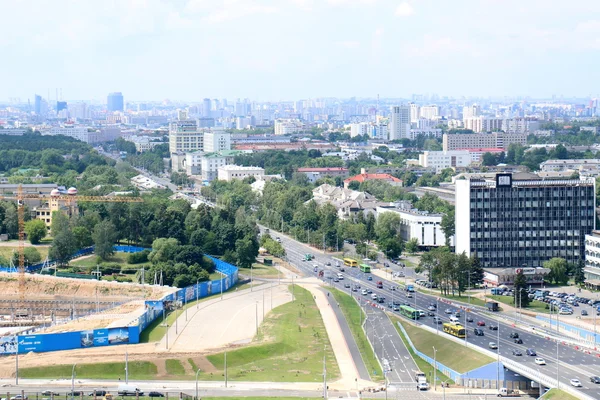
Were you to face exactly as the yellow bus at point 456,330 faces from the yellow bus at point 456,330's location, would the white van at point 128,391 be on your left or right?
on your right

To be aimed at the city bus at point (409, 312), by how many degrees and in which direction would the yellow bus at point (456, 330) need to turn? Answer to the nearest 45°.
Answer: approximately 180°

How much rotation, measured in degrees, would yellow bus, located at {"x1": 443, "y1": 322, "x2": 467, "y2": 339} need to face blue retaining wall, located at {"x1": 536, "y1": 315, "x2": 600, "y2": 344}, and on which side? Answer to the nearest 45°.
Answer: approximately 45° to its left

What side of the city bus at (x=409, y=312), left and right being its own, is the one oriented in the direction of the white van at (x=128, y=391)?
right

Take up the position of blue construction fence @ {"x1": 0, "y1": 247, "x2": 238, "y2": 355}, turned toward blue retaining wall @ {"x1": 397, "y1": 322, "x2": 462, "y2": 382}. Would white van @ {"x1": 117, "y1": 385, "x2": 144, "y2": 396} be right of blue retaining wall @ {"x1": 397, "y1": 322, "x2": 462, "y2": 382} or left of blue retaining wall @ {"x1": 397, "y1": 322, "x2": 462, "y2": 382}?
right

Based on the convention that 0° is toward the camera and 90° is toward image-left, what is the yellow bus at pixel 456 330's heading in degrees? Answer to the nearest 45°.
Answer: approximately 315°
